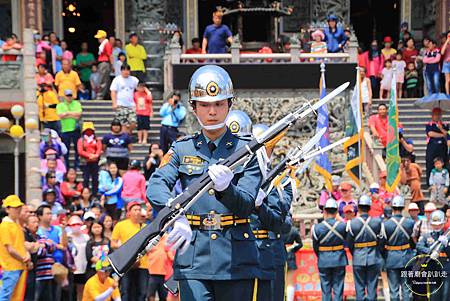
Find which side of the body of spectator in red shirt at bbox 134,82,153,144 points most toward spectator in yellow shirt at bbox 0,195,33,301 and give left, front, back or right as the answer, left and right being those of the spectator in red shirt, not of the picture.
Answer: front

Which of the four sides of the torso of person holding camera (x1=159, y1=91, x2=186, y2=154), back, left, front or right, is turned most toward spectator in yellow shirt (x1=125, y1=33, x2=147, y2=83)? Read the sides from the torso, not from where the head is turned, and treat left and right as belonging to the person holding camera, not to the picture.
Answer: back

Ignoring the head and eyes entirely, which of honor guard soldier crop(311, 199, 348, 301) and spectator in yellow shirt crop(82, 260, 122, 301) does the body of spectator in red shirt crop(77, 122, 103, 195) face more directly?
the spectator in yellow shirt

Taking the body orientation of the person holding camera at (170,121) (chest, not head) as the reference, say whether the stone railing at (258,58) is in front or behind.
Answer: behind

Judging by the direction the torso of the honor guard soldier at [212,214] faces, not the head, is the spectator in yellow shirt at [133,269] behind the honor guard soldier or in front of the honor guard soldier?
behind

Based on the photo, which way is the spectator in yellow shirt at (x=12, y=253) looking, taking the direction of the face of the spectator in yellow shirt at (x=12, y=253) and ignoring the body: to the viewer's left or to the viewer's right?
to the viewer's right

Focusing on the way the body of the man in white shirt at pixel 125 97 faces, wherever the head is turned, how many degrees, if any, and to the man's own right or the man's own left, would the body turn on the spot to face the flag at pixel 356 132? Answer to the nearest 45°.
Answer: approximately 45° to the man's own left

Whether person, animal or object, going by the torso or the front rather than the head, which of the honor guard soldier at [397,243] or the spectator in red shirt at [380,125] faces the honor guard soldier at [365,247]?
the spectator in red shirt
